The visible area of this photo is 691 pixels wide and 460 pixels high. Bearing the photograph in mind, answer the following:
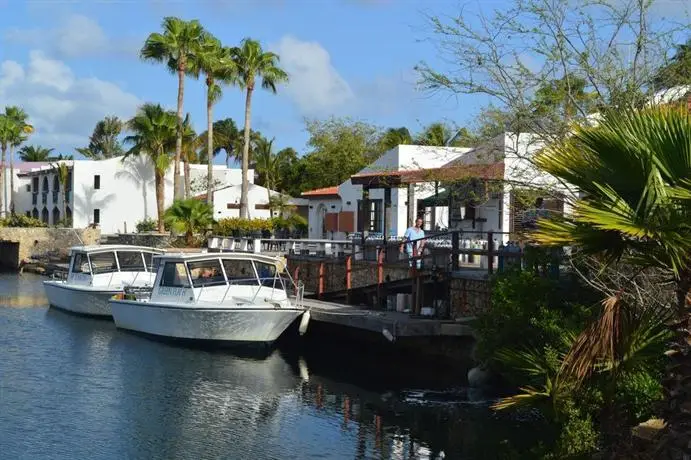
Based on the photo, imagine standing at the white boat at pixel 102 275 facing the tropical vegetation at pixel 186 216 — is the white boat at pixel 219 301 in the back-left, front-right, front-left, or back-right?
back-right

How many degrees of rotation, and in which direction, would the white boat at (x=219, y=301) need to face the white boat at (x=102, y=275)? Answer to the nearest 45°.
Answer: approximately 180°

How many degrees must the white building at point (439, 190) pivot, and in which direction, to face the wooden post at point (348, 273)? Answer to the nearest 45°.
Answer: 0° — it already faces it

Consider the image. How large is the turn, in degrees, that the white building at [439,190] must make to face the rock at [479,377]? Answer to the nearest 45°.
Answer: approximately 45° to its left

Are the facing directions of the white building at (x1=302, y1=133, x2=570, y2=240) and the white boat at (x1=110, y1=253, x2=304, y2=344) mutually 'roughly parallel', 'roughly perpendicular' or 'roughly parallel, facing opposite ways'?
roughly perpendicular

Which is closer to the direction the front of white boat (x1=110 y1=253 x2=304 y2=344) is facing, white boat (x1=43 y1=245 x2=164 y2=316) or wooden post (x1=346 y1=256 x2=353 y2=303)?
the wooden post

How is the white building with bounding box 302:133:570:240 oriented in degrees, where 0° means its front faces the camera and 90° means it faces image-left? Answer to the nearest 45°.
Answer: approximately 45°

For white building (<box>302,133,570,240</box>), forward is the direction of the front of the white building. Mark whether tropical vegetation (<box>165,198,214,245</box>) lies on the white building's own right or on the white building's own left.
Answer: on the white building's own right

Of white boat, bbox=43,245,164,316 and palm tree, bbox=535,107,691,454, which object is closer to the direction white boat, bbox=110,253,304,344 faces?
the palm tree

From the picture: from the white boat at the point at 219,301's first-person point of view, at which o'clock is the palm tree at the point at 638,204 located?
The palm tree is roughly at 1 o'clock from the white boat.
